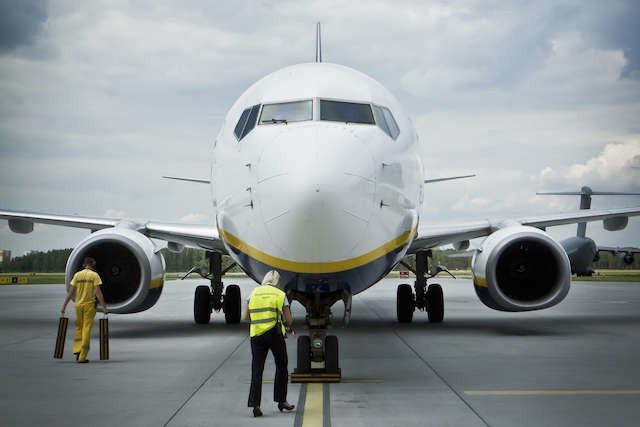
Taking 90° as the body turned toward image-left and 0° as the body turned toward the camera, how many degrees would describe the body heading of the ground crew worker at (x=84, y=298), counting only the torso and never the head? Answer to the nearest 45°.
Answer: approximately 180°

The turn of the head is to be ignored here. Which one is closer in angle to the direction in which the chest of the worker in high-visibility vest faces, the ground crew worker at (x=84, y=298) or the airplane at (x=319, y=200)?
the airplane

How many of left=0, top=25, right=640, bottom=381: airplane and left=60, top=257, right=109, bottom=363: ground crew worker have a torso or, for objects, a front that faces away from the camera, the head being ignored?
1

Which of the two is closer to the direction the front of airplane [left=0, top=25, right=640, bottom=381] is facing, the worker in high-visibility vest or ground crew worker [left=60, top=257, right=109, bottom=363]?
the worker in high-visibility vest

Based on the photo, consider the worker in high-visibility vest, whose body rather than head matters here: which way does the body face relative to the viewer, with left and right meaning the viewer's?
facing away from the viewer and to the right of the viewer

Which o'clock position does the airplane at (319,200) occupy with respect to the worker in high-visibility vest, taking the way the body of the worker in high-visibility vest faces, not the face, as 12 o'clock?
The airplane is roughly at 11 o'clock from the worker in high-visibility vest.

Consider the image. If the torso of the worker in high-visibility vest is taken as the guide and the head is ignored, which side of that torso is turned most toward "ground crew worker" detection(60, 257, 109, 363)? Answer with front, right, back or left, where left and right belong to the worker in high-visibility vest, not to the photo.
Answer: left

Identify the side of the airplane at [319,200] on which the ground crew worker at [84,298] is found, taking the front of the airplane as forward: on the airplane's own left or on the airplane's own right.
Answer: on the airplane's own right

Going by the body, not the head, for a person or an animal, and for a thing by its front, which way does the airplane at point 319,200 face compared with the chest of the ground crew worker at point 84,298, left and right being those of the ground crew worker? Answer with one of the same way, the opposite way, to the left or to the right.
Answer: the opposite way

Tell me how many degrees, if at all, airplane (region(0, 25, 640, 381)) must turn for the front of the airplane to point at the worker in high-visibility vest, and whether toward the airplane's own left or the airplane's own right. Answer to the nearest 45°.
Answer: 0° — it already faces them
